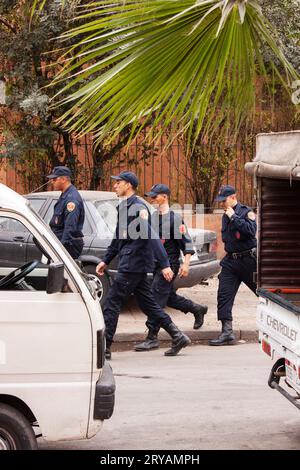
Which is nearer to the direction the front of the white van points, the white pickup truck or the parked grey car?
the white pickup truck

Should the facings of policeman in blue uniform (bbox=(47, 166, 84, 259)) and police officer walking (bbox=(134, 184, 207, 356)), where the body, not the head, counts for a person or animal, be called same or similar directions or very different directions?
same or similar directions

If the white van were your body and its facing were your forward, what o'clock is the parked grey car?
The parked grey car is roughly at 9 o'clock from the white van.
